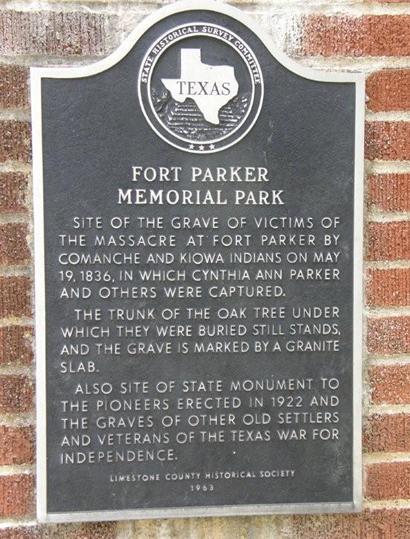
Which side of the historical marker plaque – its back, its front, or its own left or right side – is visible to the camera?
front
